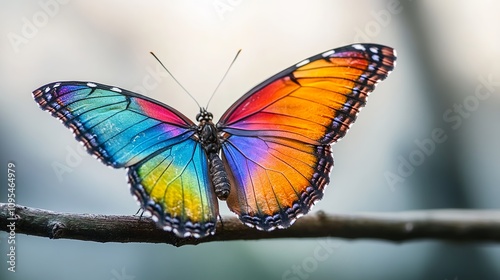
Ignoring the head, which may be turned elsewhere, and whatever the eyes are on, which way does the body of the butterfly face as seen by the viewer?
away from the camera
